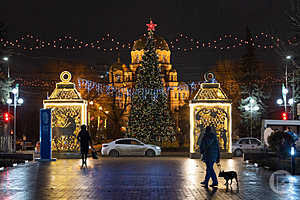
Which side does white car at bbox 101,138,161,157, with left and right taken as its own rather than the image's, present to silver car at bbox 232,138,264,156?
front

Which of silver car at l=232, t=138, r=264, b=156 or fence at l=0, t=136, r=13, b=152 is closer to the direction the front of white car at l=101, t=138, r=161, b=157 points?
the silver car

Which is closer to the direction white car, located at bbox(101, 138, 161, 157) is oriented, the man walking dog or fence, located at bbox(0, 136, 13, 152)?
the man walking dog

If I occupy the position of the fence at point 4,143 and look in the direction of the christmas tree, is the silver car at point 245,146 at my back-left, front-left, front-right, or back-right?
front-right

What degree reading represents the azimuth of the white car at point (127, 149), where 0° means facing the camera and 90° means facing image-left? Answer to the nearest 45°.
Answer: approximately 270°

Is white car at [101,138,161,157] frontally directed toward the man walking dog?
no

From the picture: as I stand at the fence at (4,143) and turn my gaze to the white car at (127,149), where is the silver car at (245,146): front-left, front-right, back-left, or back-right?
front-left

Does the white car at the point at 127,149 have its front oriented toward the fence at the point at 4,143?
no
